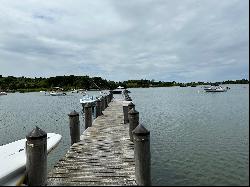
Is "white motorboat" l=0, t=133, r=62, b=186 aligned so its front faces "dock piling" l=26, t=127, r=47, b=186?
no

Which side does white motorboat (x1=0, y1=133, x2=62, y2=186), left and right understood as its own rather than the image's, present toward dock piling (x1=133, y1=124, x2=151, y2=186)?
right

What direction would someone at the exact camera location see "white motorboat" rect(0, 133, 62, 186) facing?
facing away from the viewer and to the right of the viewer

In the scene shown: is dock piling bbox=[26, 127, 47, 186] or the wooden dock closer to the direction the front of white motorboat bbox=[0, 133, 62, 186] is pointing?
the wooden dock
